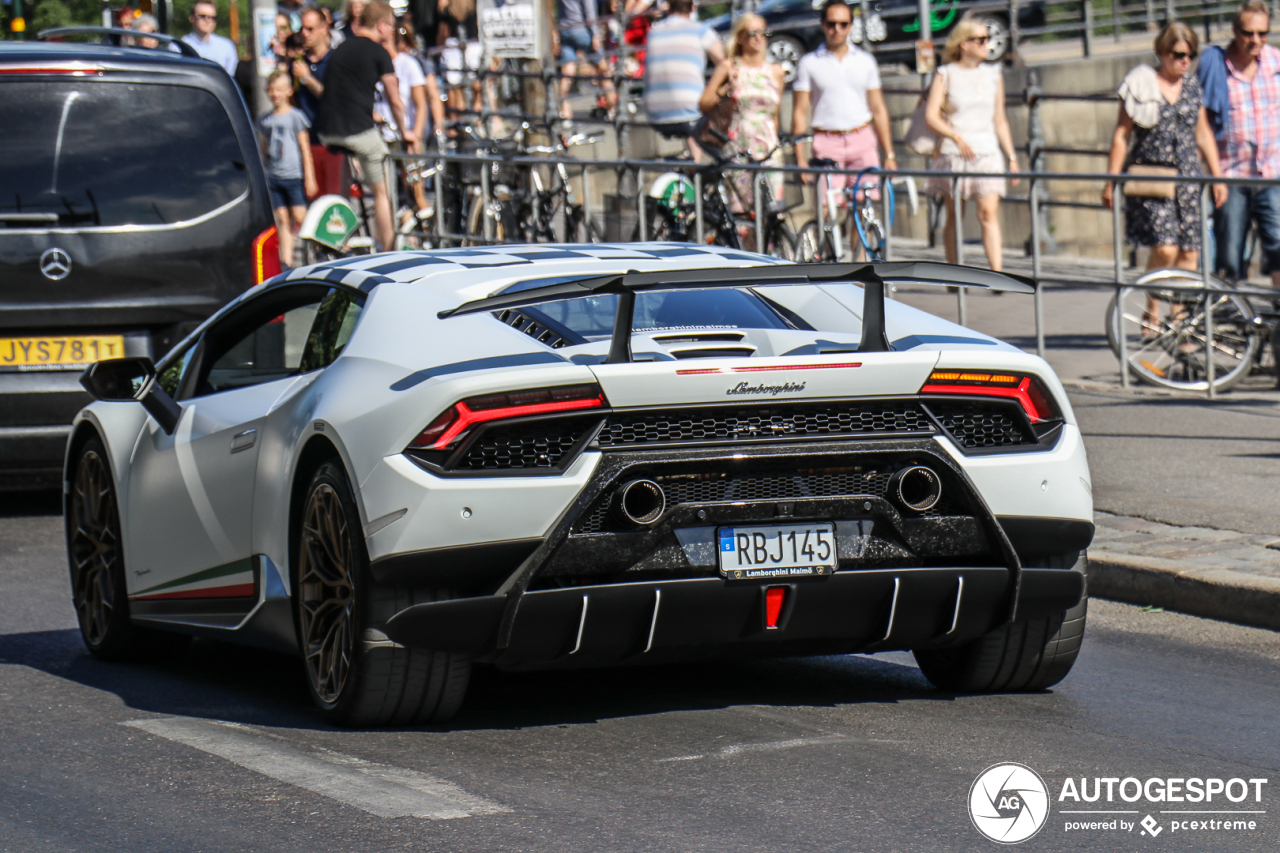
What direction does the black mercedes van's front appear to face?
away from the camera

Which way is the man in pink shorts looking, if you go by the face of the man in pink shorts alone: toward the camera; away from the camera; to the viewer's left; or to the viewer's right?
toward the camera

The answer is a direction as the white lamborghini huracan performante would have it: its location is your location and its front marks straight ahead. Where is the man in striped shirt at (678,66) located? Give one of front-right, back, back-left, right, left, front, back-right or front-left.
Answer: front-right

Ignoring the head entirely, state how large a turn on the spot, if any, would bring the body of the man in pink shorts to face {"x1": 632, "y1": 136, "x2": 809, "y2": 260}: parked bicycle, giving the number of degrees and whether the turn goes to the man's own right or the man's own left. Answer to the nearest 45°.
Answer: approximately 45° to the man's own right

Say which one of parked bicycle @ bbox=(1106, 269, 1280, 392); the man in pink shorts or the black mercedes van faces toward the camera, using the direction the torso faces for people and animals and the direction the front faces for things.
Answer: the man in pink shorts

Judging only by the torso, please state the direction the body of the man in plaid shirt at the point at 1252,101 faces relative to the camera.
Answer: toward the camera

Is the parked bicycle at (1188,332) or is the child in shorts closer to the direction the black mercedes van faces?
the child in shorts

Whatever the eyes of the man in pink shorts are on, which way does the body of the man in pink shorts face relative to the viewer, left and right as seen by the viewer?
facing the viewer

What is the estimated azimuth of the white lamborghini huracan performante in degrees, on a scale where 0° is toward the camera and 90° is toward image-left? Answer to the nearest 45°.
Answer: approximately 135°

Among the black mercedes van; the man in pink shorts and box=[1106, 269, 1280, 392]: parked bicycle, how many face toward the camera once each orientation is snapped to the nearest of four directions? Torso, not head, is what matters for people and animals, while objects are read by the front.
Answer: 1
